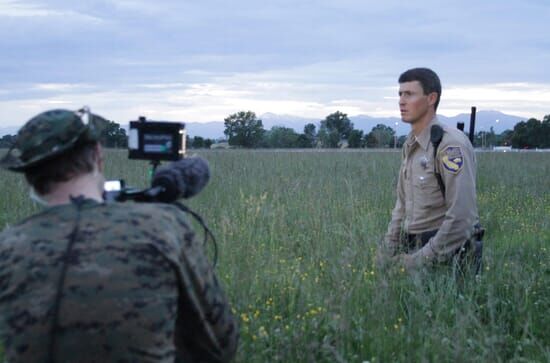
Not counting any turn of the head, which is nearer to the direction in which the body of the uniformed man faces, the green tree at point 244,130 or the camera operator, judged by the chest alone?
the camera operator

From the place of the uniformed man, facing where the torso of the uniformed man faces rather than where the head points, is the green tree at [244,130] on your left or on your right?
on your right

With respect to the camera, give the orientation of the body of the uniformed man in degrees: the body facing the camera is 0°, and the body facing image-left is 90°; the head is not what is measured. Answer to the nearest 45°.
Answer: approximately 45°

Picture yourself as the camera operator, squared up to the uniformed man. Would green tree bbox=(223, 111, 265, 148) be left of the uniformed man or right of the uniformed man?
left

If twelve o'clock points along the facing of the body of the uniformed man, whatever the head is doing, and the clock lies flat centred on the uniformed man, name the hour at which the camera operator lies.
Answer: The camera operator is roughly at 11 o'clock from the uniformed man.
